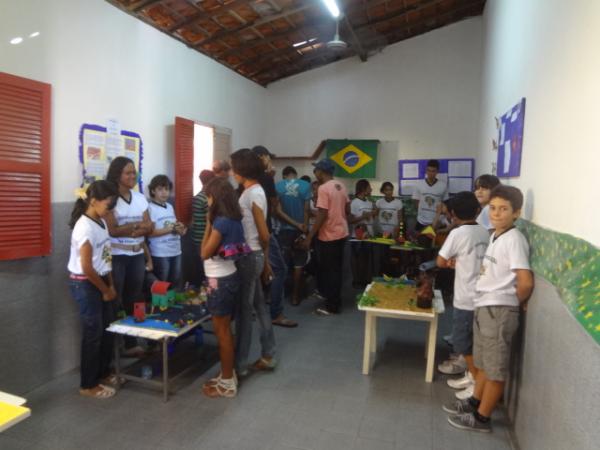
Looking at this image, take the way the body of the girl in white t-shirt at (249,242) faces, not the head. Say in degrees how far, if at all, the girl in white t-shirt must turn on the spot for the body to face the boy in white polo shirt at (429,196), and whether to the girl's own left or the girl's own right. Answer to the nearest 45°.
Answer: approximately 135° to the girl's own right

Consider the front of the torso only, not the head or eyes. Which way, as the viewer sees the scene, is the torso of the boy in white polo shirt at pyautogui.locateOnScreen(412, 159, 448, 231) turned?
toward the camera

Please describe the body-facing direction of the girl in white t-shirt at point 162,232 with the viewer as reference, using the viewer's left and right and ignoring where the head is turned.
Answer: facing the viewer and to the right of the viewer

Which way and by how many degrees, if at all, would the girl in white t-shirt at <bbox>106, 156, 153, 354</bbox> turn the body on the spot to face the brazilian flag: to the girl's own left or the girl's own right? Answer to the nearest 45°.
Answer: approximately 90° to the girl's own left

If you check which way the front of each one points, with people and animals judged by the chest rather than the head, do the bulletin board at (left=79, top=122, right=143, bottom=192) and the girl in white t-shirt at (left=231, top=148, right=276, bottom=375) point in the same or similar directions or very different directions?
very different directions

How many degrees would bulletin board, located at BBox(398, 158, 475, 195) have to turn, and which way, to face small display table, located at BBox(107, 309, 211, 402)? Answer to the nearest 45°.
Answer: approximately 45° to its right

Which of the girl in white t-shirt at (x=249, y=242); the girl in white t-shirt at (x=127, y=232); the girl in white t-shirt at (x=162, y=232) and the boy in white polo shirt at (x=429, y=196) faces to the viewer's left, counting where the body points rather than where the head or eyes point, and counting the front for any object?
the girl in white t-shirt at (x=249, y=242)

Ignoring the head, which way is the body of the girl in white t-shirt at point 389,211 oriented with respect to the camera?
toward the camera

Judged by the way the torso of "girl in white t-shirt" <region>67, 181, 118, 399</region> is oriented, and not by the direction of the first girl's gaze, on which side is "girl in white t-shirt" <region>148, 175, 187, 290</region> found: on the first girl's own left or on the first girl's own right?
on the first girl's own left

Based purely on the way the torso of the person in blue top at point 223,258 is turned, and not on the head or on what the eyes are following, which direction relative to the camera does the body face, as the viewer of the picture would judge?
to the viewer's left

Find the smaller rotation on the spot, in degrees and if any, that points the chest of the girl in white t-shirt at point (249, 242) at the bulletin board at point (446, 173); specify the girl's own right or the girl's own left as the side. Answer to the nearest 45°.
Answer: approximately 135° to the girl's own right

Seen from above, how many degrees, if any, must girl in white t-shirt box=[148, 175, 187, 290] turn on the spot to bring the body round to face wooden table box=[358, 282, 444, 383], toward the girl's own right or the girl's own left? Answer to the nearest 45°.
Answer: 0° — they already face it

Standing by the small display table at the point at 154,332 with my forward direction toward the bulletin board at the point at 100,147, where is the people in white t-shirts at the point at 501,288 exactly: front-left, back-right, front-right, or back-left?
back-right

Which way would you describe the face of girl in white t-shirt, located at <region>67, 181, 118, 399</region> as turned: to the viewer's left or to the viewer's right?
to the viewer's right

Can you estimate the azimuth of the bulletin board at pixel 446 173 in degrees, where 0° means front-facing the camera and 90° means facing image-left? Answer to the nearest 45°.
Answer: approximately 0°

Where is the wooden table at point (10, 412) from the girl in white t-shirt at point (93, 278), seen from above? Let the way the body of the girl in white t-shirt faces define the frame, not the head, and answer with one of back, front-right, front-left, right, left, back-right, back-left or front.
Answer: right
